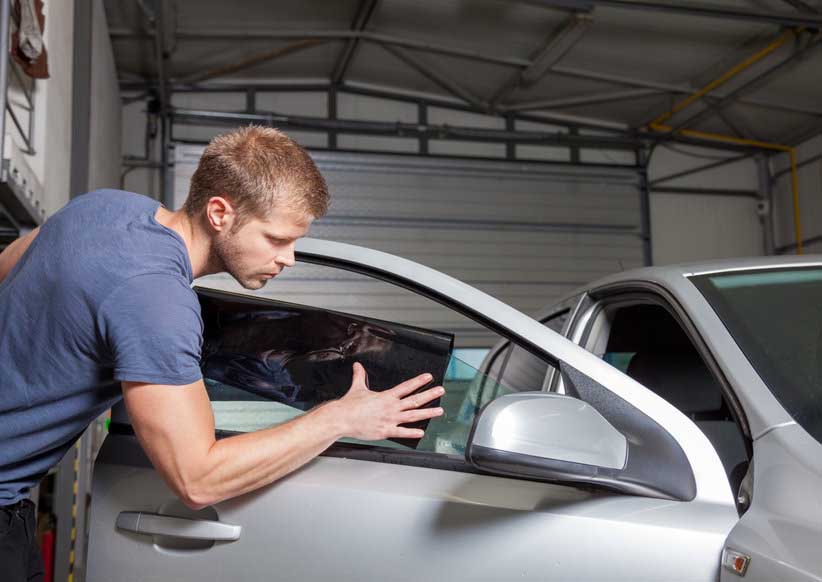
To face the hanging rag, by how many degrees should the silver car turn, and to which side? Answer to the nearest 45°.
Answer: approximately 180°

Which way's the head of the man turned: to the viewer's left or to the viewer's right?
to the viewer's right

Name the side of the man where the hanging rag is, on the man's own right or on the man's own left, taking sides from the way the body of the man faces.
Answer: on the man's own left

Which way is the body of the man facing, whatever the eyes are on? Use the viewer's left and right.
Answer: facing to the right of the viewer
